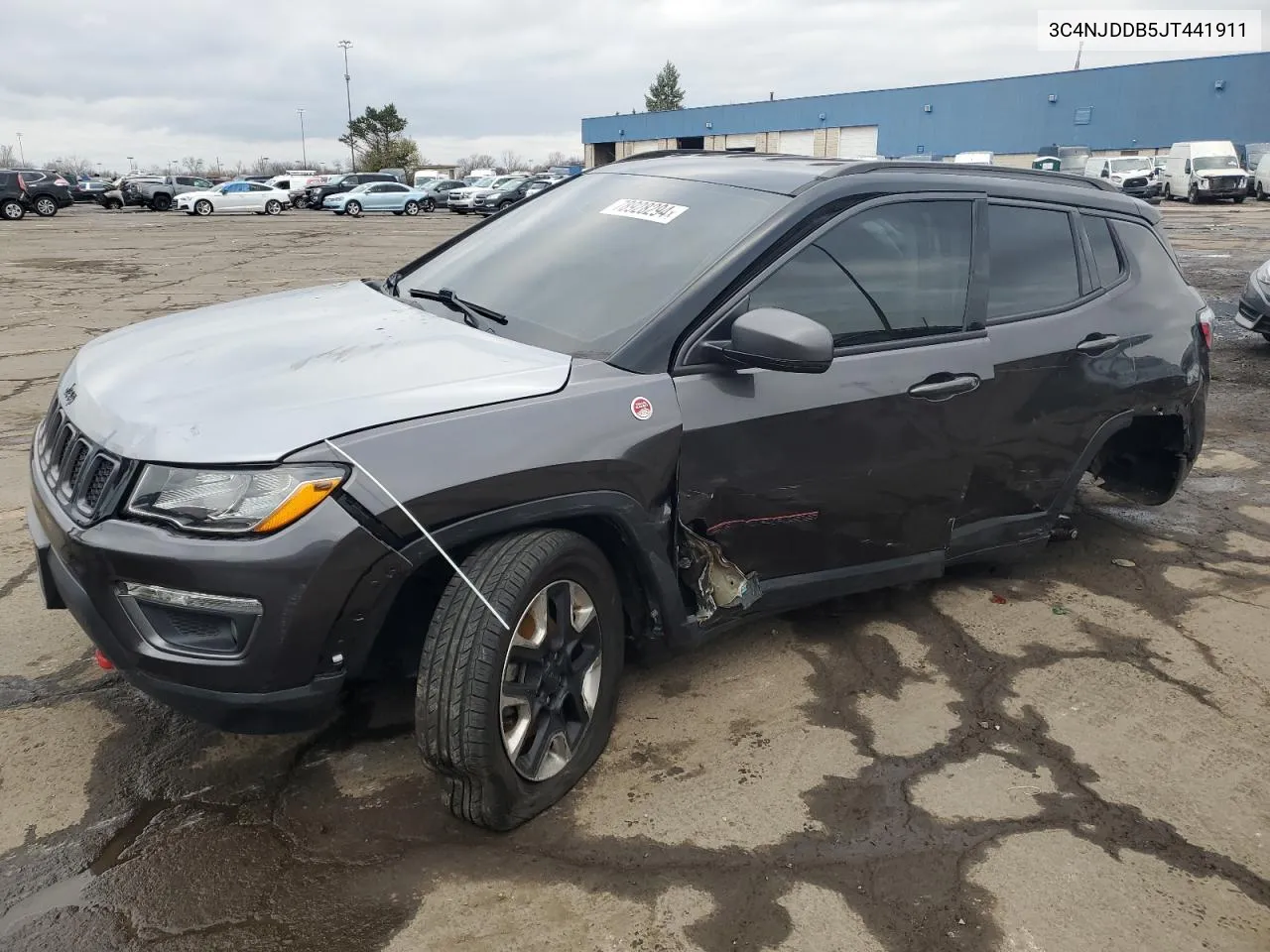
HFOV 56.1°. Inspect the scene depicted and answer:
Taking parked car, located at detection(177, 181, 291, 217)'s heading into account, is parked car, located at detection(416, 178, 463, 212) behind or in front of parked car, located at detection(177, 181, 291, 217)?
behind

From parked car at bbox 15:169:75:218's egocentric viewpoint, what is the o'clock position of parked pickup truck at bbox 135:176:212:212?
parked pickup truck at bbox 135:176:212:212 is roughly at 4 o'clock from parked car at bbox 15:169:75:218.

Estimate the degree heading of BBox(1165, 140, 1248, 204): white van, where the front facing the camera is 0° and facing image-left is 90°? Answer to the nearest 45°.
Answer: approximately 315°

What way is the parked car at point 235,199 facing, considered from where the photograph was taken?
facing to the left of the viewer

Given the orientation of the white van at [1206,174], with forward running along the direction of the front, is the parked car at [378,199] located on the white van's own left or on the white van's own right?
on the white van's own right

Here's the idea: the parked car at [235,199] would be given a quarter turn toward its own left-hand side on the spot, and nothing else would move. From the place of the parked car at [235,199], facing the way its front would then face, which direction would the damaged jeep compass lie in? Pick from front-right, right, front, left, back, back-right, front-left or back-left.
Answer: front

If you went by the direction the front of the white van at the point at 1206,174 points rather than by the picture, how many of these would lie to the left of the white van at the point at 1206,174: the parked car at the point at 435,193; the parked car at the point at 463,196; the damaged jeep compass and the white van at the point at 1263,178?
1
